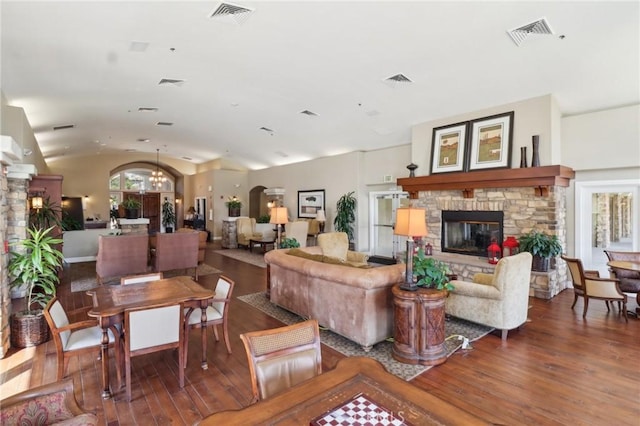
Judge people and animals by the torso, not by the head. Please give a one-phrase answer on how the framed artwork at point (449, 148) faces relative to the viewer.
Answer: facing the viewer and to the left of the viewer

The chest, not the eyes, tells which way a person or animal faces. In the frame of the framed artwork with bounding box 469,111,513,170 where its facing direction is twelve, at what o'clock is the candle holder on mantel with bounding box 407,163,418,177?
The candle holder on mantel is roughly at 2 o'clock from the framed artwork.

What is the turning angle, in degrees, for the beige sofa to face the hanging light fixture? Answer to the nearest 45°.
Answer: approximately 90° to its left

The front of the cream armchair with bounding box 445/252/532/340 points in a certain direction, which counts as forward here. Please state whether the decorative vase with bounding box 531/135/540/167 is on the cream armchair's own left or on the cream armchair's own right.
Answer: on the cream armchair's own right

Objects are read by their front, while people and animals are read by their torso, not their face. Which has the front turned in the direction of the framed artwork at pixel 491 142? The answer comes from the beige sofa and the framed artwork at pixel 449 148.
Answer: the beige sofa

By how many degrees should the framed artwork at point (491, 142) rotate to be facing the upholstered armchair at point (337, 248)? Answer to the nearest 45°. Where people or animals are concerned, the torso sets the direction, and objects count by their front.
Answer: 0° — it already faces it

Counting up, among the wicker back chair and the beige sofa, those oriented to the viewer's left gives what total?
0

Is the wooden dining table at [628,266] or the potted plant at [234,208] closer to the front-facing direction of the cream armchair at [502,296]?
the potted plant

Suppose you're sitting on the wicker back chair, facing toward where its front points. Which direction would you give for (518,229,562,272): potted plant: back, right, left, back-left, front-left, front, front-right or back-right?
left

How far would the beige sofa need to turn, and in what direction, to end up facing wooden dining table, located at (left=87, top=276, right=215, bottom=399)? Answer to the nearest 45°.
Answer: approximately 135° to its left

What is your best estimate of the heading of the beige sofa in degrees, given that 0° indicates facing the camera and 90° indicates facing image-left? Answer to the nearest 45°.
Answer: approximately 225°

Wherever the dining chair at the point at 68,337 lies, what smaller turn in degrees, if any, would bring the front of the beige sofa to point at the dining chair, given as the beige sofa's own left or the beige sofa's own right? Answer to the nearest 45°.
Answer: approximately 180°

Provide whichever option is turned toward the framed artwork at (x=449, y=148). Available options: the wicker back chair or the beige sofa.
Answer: the beige sofa

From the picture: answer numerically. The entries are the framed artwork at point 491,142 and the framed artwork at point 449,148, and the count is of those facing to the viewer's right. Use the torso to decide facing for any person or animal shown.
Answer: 0

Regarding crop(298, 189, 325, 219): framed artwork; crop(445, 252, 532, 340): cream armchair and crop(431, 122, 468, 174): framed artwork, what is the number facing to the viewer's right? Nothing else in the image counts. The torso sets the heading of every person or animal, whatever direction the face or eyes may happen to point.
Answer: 0
